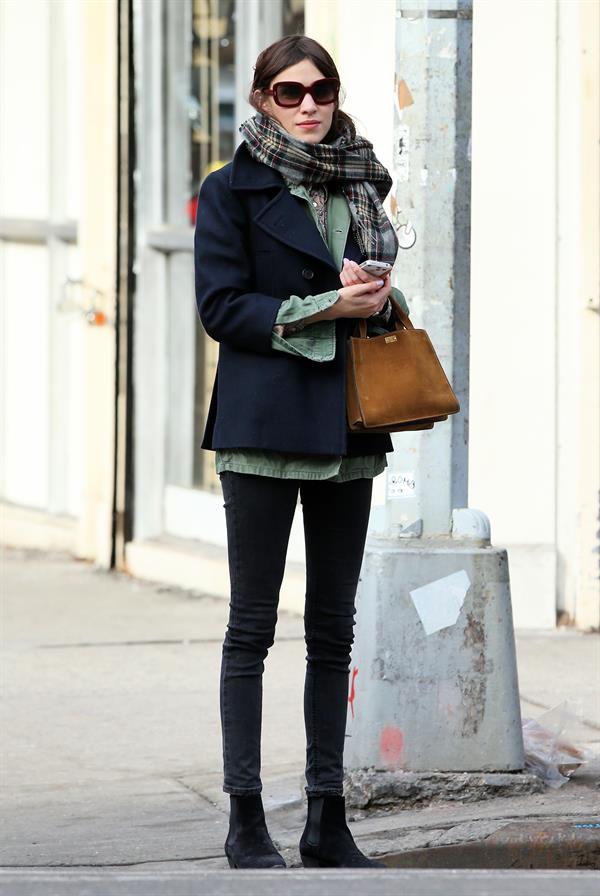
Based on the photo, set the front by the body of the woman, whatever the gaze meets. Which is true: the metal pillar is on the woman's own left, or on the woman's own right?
on the woman's own left

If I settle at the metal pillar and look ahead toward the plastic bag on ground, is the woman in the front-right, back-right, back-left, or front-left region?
back-right

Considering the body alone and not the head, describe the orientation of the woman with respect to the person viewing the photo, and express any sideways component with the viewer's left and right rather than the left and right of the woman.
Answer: facing the viewer and to the right of the viewer

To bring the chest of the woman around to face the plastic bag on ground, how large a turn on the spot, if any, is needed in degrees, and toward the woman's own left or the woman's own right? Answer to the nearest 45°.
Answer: approximately 90° to the woman's own left

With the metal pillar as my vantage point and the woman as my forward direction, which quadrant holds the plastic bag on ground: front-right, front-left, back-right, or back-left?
back-left
